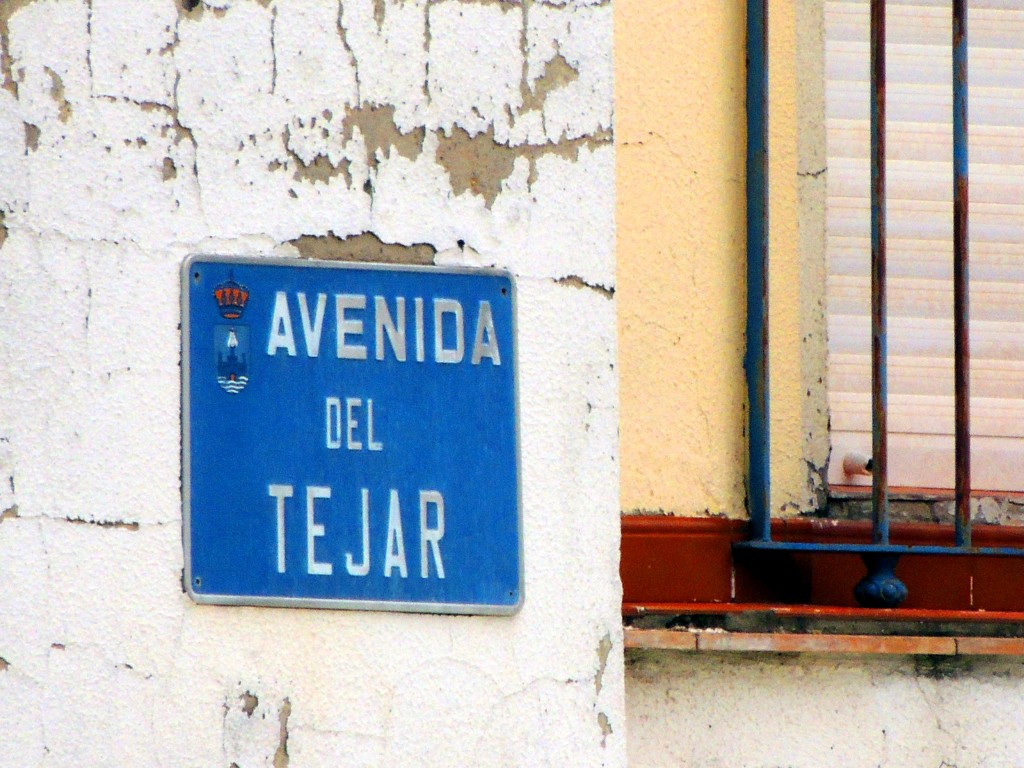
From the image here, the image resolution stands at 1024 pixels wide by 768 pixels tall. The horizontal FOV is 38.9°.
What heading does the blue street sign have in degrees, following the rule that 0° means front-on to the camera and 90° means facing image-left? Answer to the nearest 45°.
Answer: approximately 0°

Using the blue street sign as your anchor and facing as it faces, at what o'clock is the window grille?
The window grille is roughly at 8 o'clock from the blue street sign.

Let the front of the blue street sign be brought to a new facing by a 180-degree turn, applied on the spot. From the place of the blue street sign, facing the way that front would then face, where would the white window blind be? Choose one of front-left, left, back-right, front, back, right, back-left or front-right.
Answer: front-right

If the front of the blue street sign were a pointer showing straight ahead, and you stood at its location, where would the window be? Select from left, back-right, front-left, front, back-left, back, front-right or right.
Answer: back-left
